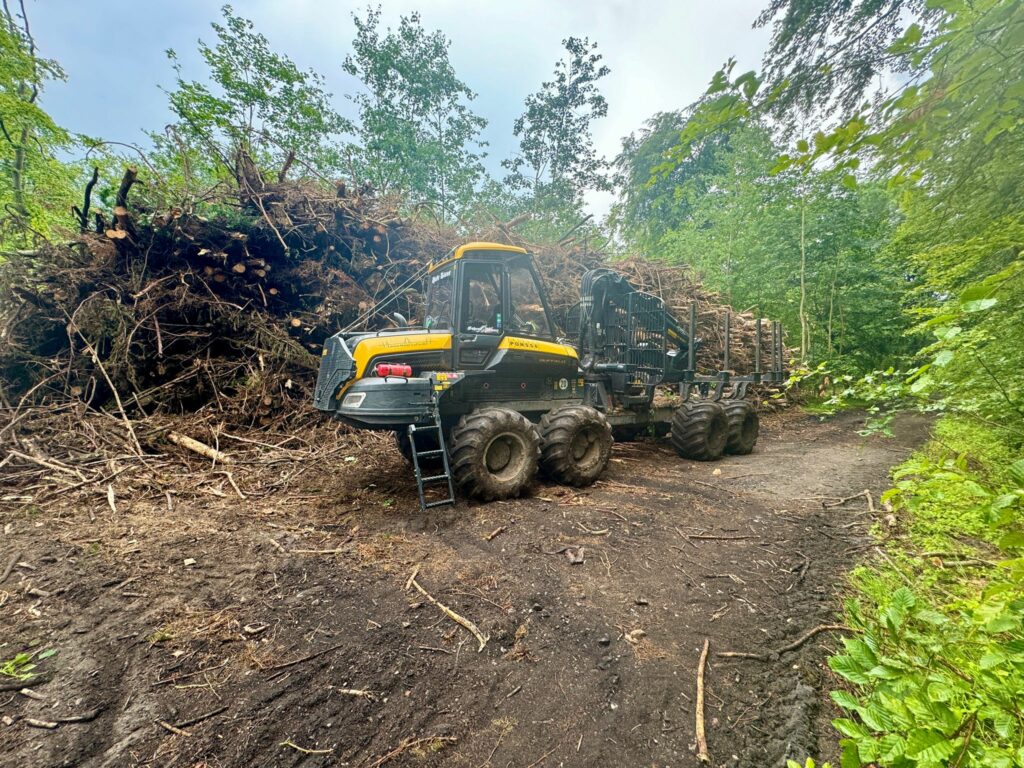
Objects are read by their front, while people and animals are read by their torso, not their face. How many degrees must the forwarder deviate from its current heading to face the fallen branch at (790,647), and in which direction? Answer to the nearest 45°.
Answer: approximately 90° to its left

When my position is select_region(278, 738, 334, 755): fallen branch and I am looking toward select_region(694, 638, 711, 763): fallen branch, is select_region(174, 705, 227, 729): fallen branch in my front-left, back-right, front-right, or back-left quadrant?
back-left

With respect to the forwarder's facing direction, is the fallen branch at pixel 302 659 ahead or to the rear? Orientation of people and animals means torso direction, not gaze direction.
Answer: ahead

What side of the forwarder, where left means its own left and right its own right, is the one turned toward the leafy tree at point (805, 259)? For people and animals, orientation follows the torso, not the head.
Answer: back

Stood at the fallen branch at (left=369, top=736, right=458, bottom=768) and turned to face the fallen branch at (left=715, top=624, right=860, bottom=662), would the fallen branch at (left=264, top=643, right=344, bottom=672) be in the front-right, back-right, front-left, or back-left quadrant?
back-left

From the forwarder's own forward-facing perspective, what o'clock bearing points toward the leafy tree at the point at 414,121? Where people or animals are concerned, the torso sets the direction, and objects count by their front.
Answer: The leafy tree is roughly at 4 o'clock from the forwarder.

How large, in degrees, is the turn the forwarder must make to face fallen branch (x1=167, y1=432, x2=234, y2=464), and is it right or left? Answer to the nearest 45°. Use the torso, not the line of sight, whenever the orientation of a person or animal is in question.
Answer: approximately 45° to its right

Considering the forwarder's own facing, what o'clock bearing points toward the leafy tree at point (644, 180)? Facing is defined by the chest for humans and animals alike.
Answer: The leafy tree is roughly at 5 o'clock from the forwarder.

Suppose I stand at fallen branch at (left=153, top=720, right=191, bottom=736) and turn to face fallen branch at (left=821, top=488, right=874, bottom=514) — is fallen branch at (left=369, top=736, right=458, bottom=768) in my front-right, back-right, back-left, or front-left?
front-right

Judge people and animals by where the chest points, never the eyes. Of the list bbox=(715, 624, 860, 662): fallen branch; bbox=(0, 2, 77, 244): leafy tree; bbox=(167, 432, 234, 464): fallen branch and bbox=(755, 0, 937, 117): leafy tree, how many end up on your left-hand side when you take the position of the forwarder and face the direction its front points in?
2

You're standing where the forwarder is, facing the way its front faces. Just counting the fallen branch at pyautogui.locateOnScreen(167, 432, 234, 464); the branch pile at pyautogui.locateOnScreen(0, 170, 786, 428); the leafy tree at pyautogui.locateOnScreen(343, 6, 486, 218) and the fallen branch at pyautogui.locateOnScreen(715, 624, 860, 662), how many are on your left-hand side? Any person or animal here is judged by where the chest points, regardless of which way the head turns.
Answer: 1

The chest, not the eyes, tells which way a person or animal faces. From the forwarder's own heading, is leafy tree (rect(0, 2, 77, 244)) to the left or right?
on its right

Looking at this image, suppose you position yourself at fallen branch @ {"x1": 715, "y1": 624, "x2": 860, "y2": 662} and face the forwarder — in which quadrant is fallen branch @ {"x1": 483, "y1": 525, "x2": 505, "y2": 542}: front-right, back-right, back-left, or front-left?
front-left

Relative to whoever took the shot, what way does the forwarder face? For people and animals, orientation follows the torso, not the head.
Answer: facing the viewer and to the left of the viewer

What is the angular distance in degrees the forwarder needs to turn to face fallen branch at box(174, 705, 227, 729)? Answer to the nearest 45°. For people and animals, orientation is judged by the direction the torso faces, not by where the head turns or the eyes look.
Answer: approximately 45° to its left

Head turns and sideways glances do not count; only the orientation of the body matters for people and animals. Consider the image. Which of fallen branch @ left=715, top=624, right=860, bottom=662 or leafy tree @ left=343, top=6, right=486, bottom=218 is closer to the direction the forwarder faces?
the fallen branch
